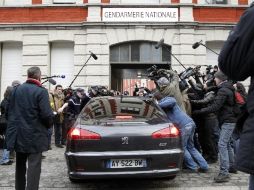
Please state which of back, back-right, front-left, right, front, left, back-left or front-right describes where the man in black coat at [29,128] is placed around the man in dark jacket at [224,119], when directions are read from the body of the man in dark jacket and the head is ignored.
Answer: front-left

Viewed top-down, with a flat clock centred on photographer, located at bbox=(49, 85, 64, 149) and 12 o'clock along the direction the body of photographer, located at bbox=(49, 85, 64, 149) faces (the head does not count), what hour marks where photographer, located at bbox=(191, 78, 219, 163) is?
photographer, located at bbox=(191, 78, 219, 163) is roughly at 12 o'clock from photographer, located at bbox=(49, 85, 64, 149).

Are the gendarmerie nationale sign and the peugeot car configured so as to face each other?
yes

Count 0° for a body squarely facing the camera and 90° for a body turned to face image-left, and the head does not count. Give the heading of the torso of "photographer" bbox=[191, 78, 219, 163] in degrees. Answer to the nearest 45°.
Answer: approximately 90°

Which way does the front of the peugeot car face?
away from the camera

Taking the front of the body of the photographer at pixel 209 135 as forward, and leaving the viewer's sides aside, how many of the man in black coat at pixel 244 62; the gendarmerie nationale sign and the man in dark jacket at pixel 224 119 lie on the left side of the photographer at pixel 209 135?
2

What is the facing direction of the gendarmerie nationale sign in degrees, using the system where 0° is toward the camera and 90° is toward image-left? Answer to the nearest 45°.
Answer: approximately 0°

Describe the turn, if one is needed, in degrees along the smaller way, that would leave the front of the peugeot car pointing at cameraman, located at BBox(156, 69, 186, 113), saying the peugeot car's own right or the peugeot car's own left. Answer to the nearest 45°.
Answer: approximately 45° to the peugeot car's own right

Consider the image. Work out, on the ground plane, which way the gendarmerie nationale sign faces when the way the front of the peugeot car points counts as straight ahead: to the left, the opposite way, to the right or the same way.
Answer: the opposite way

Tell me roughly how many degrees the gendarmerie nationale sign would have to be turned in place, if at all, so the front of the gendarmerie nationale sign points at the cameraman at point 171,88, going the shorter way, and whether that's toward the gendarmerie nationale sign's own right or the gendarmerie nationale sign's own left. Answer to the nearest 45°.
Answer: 0° — it already faces them
